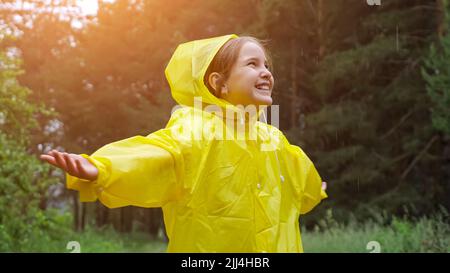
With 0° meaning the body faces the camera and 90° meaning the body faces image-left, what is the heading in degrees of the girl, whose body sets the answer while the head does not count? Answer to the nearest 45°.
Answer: approximately 315°
